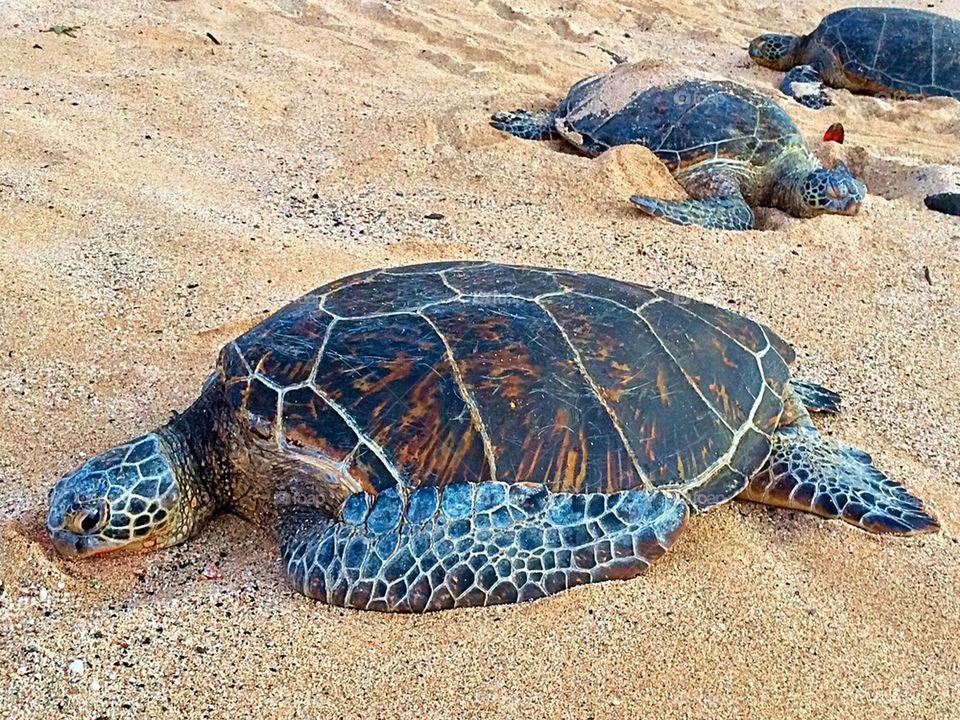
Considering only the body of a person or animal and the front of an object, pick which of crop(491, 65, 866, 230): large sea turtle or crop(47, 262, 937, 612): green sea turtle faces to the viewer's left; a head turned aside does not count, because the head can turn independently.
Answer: the green sea turtle

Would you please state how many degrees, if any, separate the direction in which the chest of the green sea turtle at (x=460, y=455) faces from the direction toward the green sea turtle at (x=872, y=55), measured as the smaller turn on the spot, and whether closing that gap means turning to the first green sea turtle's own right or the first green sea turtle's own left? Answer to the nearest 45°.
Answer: approximately 135° to the first green sea turtle's own right

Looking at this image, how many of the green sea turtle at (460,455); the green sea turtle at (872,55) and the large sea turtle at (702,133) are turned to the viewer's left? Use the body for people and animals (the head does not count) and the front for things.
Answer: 2

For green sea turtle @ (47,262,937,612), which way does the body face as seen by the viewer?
to the viewer's left

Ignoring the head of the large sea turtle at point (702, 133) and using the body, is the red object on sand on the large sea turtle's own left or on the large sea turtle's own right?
on the large sea turtle's own left

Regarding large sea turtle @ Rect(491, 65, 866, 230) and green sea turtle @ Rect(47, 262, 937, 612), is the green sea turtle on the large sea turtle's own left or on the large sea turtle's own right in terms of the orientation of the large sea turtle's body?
on the large sea turtle's own right

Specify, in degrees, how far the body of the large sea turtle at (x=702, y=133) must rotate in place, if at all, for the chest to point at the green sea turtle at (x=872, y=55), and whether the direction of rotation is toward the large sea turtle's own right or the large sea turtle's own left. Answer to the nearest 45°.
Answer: approximately 90° to the large sea turtle's own left

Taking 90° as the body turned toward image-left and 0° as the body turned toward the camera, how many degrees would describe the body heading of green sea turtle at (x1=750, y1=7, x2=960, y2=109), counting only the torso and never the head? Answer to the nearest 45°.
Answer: approximately 90°

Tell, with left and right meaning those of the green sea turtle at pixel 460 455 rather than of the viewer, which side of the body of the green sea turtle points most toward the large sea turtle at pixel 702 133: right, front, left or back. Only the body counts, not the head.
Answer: right

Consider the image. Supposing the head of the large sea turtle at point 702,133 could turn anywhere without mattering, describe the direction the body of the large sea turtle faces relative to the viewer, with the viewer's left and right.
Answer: facing the viewer and to the right of the viewer
